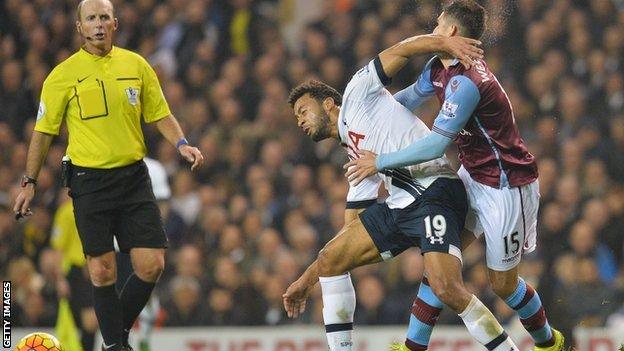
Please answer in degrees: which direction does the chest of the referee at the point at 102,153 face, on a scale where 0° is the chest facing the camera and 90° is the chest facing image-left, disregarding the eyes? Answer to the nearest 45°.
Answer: approximately 0°
